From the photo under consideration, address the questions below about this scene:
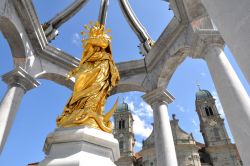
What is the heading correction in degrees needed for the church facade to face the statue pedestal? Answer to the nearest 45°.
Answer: approximately 45° to its left

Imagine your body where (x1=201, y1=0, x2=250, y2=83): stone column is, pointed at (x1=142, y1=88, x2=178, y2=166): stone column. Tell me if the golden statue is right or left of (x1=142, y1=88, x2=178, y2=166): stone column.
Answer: left

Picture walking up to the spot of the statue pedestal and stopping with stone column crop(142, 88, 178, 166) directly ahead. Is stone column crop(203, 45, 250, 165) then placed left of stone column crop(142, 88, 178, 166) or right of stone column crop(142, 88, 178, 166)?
right

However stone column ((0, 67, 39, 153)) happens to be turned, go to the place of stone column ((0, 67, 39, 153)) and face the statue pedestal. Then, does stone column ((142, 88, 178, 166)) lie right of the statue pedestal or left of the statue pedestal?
left

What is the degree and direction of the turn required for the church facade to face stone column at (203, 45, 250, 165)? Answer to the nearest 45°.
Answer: approximately 45° to its left

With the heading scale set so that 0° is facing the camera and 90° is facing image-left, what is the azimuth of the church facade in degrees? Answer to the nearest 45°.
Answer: approximately 45°
